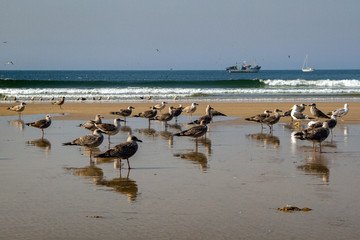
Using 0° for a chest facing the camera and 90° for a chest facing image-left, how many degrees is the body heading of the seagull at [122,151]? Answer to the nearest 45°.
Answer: approximately 270°

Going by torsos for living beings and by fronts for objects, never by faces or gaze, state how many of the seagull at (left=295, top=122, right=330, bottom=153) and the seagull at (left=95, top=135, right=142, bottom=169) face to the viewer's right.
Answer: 2

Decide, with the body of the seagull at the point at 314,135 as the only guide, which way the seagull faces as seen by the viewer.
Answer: to the viewer's right

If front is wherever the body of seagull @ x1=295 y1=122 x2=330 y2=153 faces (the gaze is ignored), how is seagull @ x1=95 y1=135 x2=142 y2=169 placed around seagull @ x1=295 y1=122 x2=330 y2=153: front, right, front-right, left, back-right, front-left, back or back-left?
back-right

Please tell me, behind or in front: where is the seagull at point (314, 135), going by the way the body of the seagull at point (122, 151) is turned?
in front
